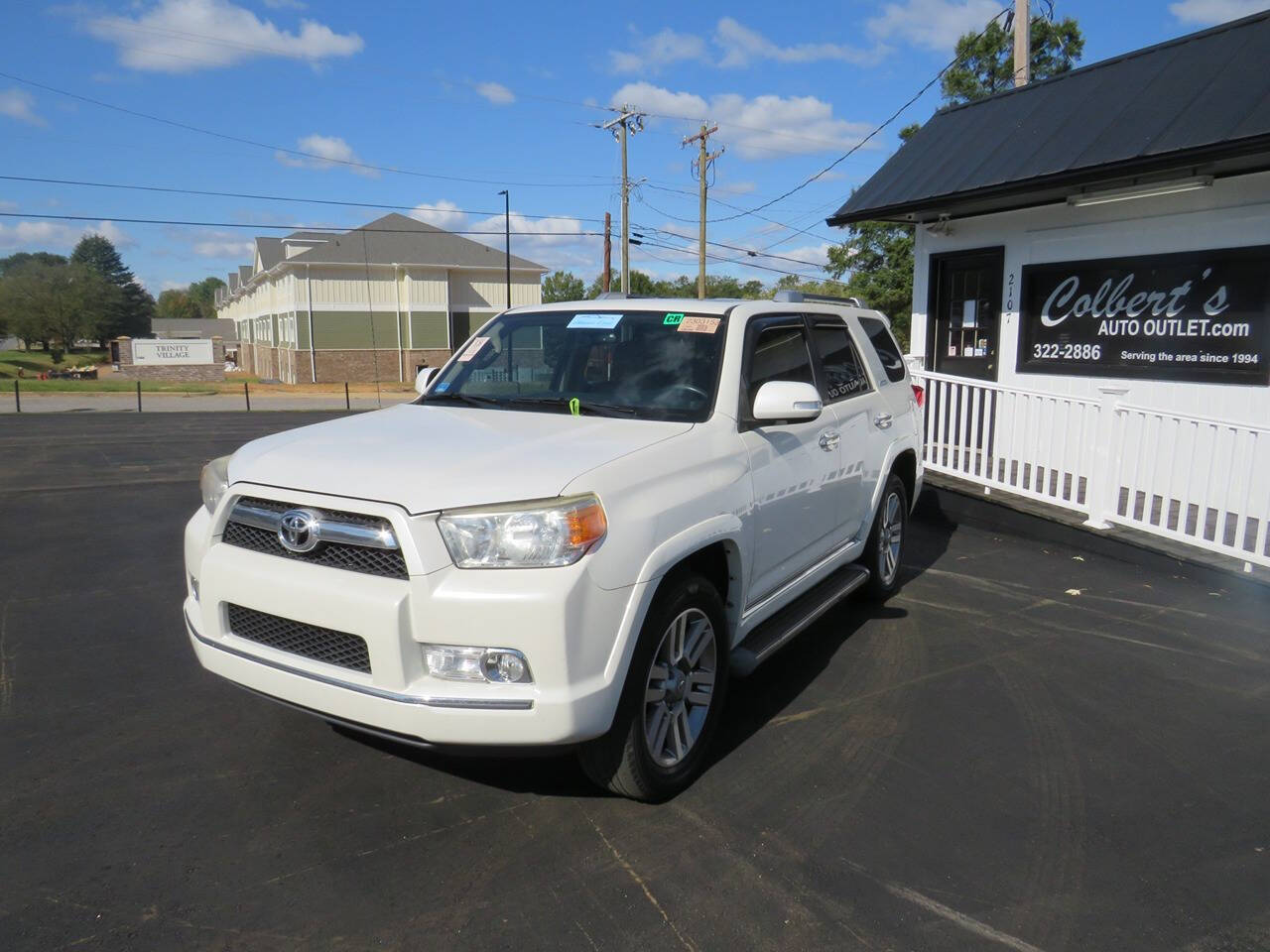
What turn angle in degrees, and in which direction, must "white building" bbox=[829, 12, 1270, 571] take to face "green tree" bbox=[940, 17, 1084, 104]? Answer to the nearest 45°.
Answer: approximately 135° to its right

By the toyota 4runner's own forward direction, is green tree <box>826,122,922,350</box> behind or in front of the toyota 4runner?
behind

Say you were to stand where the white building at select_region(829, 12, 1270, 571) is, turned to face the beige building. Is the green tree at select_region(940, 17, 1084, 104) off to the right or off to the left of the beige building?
right

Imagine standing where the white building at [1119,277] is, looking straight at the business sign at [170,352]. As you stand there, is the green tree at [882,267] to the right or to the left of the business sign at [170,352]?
right

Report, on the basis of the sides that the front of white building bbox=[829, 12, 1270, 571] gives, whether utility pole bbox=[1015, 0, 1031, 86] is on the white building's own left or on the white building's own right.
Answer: on the white building's own right

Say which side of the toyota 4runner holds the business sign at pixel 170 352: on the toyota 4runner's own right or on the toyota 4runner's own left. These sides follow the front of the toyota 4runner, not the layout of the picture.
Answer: on the toyota 4runner's own right

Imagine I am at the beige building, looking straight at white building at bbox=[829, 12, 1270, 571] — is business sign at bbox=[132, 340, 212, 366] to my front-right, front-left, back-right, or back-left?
back-right

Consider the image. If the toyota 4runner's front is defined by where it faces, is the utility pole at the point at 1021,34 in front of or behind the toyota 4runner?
behind

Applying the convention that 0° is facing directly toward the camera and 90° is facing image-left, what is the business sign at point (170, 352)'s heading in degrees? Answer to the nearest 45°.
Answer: approximately 0°
